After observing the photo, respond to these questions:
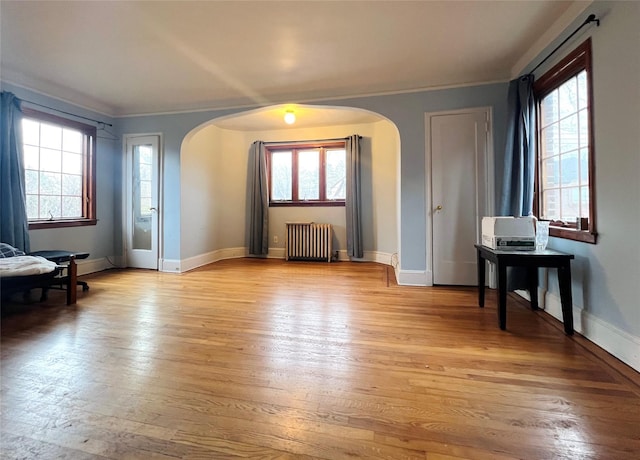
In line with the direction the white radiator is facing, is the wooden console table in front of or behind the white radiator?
in front

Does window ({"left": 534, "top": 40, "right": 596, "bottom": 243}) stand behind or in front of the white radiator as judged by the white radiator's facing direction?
in front
